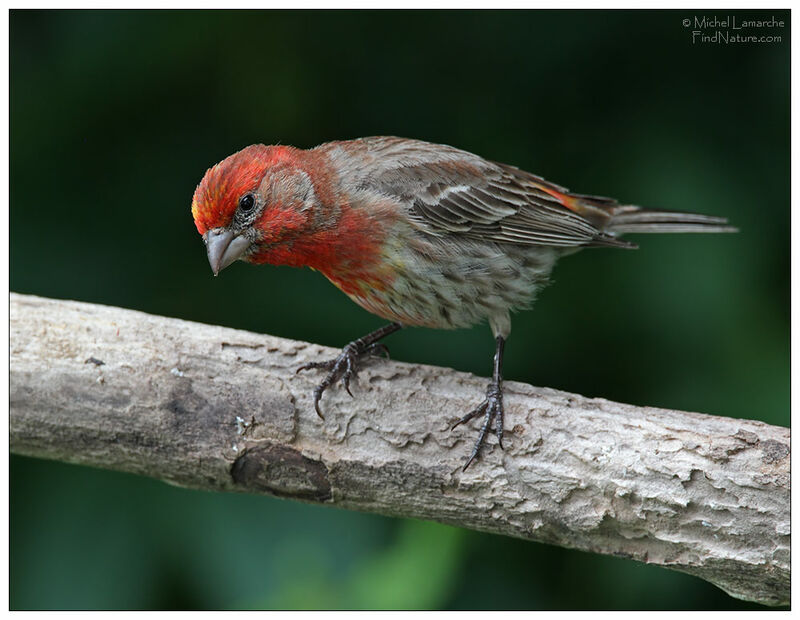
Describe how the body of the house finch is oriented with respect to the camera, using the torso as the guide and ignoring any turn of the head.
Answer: to the viewer's left
